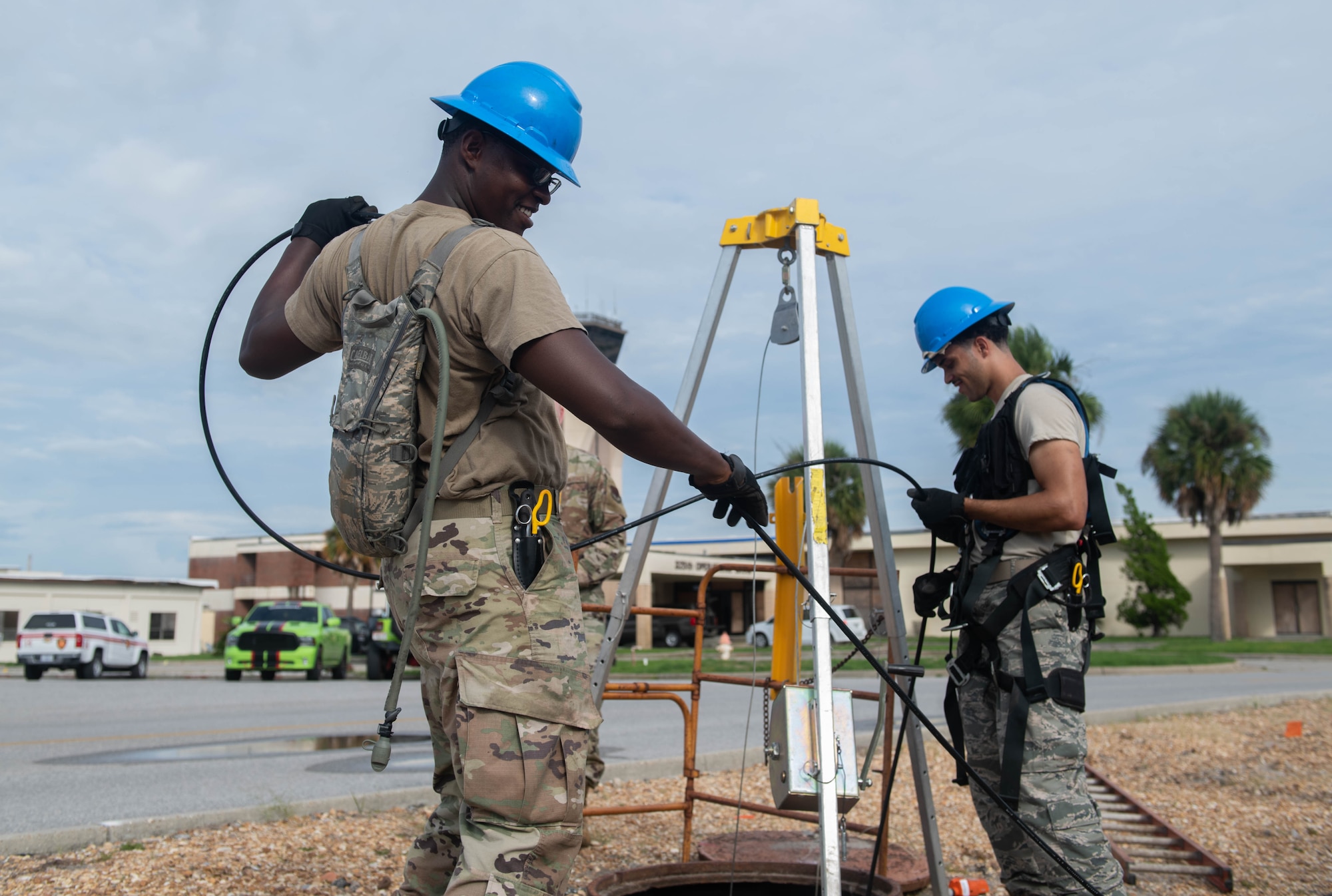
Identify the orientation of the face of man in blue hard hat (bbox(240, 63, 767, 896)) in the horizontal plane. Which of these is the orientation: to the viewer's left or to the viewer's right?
to the viewer's right

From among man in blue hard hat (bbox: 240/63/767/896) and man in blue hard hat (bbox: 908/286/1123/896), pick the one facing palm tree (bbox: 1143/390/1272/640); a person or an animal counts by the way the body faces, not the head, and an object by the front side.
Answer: man in blue hard hat (bbox: 240/63/767/896)

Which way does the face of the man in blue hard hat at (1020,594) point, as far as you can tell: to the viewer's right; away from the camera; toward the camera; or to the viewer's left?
to the viewer's left

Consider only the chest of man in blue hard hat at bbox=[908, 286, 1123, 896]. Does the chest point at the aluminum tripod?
yes

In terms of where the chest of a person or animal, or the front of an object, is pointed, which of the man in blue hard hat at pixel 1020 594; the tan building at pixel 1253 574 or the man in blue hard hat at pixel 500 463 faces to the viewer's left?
the man in blue hard hat at pixel 1020 594

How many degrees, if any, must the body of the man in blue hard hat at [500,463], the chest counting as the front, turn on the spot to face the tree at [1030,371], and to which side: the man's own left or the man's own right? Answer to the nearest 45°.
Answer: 0° — they already face it

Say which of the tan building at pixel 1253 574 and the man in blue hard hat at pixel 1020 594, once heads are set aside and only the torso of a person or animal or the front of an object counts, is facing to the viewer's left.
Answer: the man in blue hard hat
